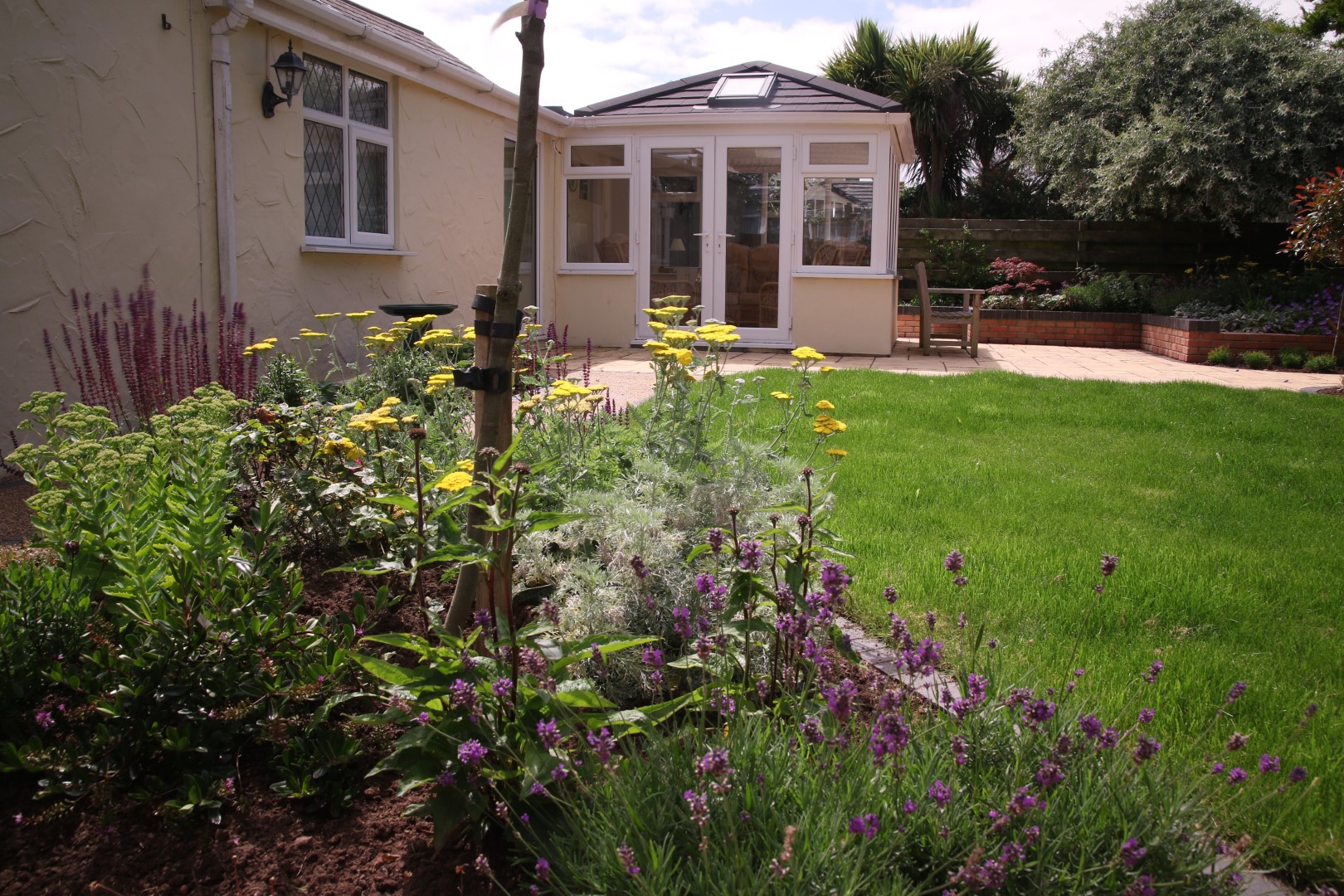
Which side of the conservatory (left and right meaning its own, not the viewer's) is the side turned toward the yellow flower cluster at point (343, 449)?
front

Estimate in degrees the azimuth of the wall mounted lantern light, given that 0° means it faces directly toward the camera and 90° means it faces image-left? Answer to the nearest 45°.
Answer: approximately 315°

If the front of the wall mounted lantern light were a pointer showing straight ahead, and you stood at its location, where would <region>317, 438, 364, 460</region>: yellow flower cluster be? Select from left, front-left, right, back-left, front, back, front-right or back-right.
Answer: front-right

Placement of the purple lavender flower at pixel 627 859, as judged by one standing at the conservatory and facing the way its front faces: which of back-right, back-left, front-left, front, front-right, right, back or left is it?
front

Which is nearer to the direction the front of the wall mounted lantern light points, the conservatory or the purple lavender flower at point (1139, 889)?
the purple lavender flower

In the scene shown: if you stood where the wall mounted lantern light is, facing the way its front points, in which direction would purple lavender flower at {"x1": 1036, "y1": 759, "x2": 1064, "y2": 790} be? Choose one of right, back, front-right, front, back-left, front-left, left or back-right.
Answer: front-right

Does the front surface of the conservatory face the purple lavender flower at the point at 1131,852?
yes

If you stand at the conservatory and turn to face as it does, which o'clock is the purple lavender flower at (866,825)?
The purple lavender flower is roughly at 12 o'clock from the conservatory.

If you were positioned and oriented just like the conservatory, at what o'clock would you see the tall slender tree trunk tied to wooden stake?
The tall slender tree trunk tied to wooden stake is roughly at 12 o'clock from the conservatory.

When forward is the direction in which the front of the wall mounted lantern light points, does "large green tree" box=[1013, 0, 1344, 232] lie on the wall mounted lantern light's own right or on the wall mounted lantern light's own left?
on the wall mounted lantern light's own left

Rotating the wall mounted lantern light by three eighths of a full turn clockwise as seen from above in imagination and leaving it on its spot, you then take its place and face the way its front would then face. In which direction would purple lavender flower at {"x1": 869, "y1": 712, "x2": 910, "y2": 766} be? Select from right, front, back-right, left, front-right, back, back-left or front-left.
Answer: left

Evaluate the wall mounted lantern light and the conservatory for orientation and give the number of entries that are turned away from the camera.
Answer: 0

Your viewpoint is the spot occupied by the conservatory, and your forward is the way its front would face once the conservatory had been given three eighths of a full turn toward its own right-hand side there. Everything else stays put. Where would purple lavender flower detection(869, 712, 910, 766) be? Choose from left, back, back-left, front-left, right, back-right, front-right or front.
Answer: back-left

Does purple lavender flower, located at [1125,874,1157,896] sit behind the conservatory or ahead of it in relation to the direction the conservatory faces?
ahead

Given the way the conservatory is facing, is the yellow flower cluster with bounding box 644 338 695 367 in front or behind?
in front

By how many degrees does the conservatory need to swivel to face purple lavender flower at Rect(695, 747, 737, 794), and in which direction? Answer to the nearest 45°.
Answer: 0° — it already faces it

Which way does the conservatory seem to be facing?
toward the camera

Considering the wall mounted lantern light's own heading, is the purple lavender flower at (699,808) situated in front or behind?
in front

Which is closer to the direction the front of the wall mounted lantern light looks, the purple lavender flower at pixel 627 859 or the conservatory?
the purple lavender flower

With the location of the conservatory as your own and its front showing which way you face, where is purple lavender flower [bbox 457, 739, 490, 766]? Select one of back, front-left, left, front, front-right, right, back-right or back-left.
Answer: front
